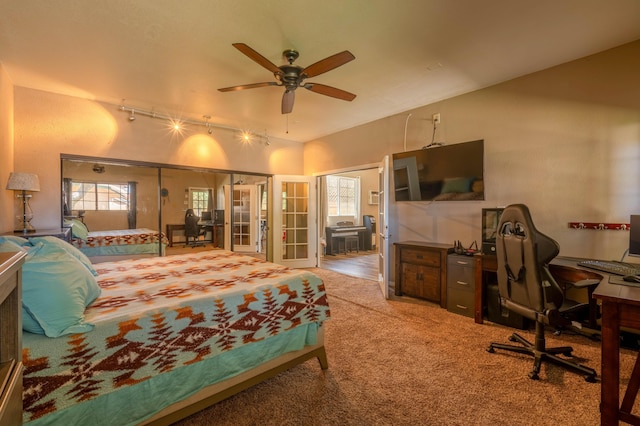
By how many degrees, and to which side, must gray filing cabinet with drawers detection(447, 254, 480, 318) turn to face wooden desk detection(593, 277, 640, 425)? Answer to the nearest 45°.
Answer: approximately 90° to its left

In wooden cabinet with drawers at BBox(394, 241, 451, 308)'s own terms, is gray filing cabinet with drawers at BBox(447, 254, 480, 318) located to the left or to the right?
on its left

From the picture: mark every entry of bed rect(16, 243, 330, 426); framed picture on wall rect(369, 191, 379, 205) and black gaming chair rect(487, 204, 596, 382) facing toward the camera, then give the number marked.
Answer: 1

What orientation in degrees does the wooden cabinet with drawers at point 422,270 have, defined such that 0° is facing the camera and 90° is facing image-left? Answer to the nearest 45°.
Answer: approximately 45°

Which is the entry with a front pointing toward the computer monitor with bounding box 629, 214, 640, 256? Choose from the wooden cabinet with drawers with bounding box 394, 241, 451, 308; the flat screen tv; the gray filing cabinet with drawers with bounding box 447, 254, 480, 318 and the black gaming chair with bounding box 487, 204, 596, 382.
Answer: the black gaming chair

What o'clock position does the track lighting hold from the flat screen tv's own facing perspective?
The track lighting is roughly at 1 o'clock from the flat screen tv.

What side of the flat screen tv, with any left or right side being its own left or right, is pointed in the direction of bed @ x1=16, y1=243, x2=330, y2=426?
front

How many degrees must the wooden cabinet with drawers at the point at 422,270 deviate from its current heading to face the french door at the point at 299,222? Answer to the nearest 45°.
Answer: approximately 90° to its right

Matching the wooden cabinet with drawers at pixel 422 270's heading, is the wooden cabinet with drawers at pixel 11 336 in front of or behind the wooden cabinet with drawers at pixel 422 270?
in front

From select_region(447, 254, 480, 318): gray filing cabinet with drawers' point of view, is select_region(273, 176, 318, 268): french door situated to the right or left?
on its right

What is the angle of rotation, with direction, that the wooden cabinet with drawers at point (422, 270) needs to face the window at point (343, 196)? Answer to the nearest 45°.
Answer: approximately 90° to its right

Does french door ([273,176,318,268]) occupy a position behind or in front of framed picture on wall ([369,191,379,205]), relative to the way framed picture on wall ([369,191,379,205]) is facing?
in front
